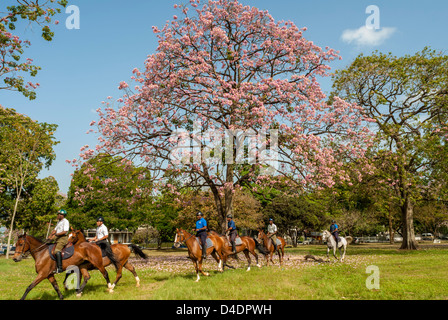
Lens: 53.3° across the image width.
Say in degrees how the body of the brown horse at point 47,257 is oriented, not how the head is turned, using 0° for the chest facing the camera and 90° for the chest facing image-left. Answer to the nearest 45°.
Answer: approximately 90°

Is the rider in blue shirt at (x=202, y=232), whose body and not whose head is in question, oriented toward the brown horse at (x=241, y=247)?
no

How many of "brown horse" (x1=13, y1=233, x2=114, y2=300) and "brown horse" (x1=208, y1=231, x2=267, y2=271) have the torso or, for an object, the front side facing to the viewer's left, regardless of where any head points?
2

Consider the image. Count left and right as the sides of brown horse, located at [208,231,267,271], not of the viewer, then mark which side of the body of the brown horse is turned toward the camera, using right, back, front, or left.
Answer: left

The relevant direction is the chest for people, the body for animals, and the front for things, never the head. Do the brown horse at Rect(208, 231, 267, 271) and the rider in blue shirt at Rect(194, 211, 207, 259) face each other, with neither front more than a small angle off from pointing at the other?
no

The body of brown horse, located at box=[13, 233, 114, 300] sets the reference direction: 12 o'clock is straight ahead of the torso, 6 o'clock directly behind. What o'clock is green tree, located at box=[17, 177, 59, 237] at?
The green tree is roughly at 3 o'clock from the brown horse.

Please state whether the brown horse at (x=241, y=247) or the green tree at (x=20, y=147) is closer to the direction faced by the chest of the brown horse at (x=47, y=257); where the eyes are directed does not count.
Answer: the green tree

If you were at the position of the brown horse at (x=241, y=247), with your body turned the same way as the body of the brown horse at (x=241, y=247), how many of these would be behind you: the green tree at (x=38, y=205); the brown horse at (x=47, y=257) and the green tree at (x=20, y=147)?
0

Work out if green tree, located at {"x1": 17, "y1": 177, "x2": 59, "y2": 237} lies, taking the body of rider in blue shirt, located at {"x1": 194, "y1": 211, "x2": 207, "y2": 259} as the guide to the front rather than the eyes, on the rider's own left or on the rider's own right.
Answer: on the rider's own right

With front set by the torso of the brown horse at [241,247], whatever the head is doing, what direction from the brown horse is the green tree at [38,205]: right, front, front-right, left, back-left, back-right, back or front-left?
front-right
